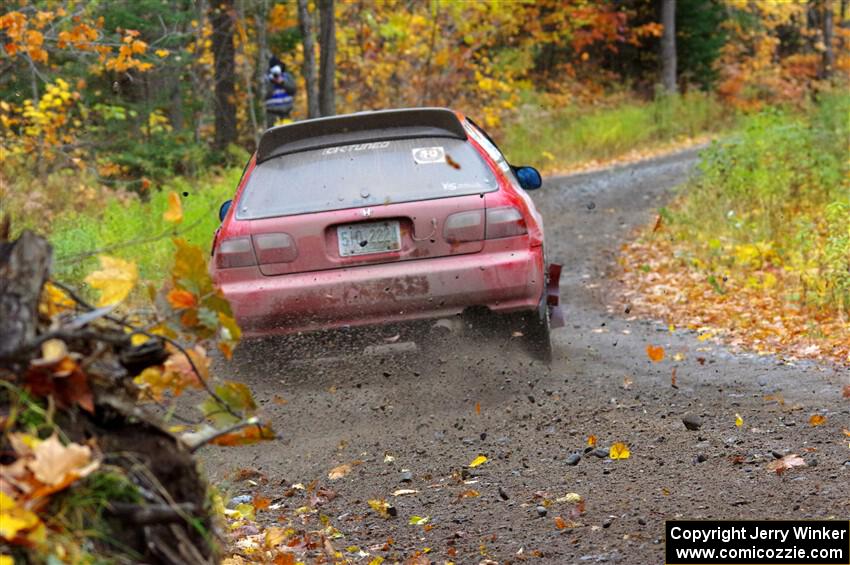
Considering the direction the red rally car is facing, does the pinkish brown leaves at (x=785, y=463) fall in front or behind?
behind

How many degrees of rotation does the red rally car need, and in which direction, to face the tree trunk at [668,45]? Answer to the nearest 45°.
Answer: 0° — it already faces it

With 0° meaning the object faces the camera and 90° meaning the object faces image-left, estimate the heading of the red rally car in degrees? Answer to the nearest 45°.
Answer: approximately 180°

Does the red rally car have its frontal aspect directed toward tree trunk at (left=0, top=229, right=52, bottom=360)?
no

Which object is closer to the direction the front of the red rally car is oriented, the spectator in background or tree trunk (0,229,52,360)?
the spectator in background

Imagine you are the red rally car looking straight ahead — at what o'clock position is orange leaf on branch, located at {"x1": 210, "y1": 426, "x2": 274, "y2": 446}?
The orange leaf on branch is roughly at 6 o'clock from the red rally car.

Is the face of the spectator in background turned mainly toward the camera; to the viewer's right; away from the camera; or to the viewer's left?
toward the camera

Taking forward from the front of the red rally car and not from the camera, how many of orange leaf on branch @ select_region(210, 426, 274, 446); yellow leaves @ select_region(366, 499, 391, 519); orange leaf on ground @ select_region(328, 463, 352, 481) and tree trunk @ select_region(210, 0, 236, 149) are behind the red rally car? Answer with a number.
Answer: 3

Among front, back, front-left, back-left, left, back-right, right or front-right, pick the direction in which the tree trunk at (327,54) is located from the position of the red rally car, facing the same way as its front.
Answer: front

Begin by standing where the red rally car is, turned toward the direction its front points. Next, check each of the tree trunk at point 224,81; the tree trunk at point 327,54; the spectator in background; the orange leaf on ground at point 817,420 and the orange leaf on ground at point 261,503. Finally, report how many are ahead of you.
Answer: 3

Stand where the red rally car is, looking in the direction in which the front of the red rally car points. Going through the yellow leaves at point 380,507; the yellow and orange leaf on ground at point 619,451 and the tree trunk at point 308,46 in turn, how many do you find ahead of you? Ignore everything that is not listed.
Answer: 1

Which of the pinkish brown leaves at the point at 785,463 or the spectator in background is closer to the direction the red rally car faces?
the spectator in background

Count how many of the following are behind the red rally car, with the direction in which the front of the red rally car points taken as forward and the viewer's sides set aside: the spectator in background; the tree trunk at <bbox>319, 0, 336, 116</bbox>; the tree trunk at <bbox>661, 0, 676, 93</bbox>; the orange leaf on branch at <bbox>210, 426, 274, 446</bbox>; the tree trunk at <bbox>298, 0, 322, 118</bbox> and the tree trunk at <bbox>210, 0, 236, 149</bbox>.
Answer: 1

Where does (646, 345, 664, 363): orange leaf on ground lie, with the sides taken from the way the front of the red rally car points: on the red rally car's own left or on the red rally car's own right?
on the red rally car's own right

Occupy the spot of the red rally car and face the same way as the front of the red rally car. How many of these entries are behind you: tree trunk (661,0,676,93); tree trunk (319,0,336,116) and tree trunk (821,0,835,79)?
0

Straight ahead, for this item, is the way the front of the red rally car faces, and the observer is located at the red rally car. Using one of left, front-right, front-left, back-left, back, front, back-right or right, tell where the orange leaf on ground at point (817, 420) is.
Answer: back-right

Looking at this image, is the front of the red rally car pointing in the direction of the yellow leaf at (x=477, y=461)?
no

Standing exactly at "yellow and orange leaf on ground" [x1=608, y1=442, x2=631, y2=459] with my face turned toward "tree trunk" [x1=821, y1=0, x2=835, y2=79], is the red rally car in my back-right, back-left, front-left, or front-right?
front-left
